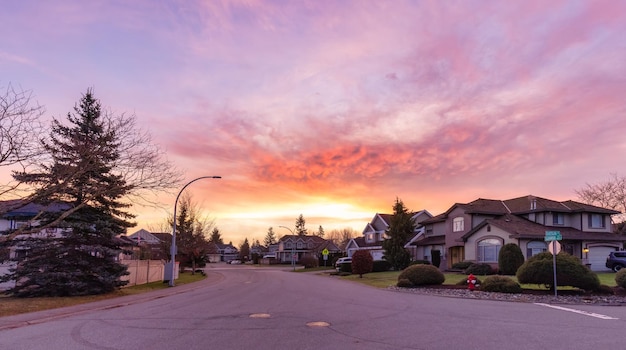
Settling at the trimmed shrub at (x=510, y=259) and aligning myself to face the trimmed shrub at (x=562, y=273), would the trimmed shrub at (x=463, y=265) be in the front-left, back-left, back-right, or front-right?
back-right

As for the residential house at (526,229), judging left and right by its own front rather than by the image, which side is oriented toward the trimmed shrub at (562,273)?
front

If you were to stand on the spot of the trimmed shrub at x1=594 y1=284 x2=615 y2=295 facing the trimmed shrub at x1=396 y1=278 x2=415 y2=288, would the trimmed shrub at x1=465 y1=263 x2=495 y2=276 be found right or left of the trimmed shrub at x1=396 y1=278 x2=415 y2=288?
right

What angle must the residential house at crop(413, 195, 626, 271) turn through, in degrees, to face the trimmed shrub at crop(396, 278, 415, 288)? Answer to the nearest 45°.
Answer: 0° — it already faces it

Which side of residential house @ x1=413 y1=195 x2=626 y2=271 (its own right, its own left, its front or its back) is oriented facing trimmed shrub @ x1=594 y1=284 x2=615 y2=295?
front

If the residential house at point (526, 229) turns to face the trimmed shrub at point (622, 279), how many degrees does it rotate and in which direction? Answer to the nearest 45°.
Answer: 0° — it already faces it

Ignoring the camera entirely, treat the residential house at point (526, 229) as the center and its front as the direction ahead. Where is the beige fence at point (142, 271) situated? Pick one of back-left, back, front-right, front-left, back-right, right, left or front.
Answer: front-right

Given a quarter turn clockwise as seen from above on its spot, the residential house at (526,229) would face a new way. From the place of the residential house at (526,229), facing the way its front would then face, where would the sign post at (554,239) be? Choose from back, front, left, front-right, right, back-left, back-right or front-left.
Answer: left

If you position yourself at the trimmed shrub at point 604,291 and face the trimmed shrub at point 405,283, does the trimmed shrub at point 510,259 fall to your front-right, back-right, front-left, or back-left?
front-right

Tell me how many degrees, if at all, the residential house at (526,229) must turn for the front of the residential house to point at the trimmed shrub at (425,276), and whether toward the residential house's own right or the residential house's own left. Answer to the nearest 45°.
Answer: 0° — it already faces it

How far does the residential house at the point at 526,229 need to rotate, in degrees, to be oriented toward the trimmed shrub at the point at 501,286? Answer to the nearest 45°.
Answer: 0° — it already faces it

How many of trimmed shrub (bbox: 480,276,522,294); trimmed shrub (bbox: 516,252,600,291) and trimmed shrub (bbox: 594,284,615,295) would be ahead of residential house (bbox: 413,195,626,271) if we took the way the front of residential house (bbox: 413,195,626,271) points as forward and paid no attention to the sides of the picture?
3
